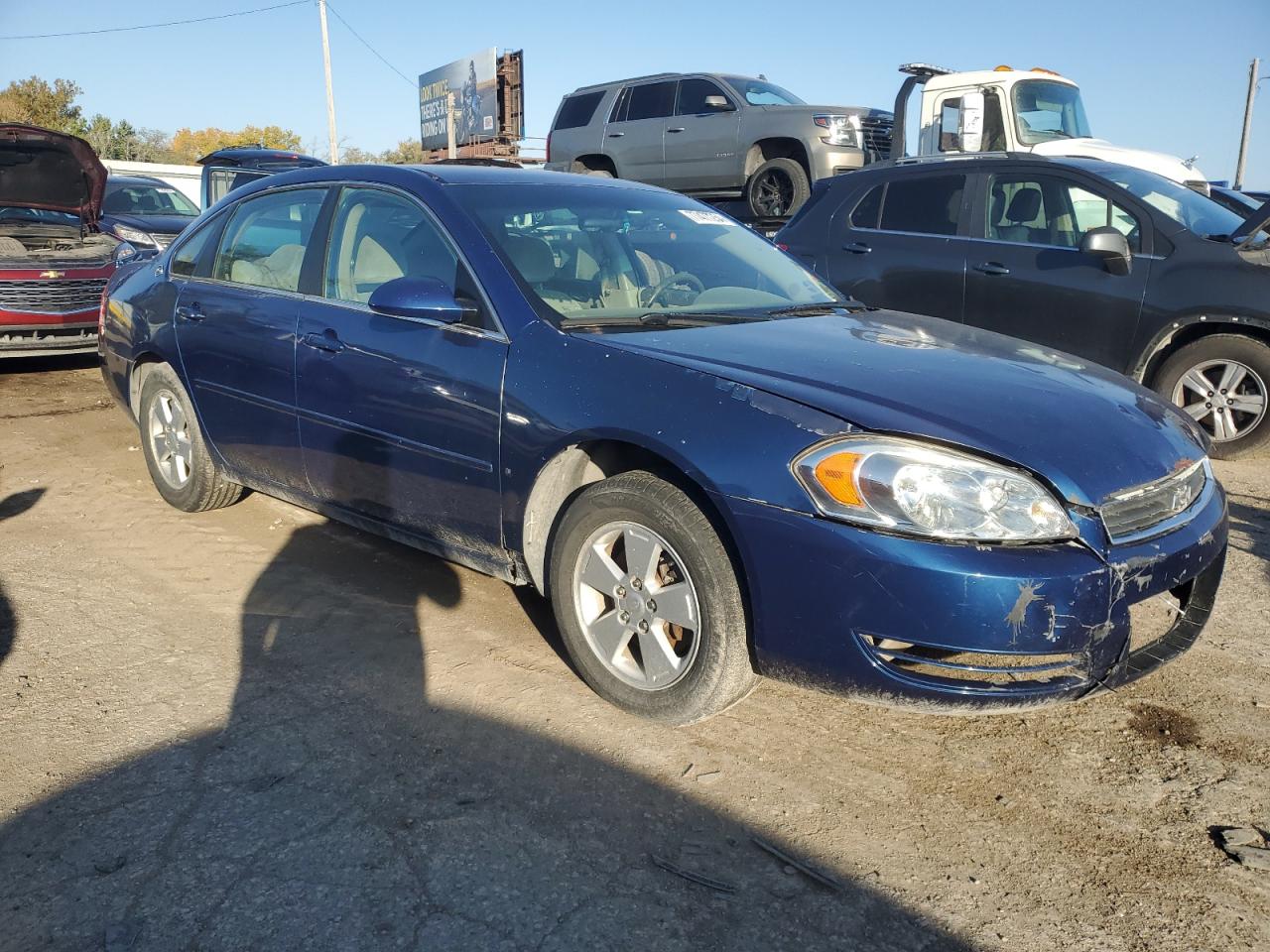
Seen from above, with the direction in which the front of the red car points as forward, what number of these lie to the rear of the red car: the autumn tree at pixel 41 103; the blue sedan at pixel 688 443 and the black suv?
1

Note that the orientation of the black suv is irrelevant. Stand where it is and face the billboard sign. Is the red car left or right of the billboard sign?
left

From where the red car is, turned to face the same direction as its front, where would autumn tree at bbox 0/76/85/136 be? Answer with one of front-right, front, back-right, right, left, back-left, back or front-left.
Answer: back

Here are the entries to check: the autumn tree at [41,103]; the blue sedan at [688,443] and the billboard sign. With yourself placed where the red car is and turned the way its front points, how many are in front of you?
1

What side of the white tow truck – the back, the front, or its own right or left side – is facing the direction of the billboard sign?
back

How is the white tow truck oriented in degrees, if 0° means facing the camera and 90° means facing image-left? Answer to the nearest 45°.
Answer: approximately 315°

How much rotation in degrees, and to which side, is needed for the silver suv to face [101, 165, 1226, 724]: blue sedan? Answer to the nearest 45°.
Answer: approximately 45° to its right

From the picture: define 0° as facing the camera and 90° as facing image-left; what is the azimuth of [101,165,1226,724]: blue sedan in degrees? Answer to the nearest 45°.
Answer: approximately 315°

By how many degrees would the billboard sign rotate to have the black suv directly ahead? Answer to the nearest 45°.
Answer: approximately 45° to its left

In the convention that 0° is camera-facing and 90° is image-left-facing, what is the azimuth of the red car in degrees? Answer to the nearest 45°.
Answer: approximately 0°

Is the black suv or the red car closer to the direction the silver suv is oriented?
the black suv
